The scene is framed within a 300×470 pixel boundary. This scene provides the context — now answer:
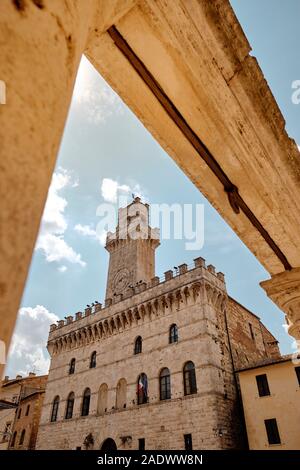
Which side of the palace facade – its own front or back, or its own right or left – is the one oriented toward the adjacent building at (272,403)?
left

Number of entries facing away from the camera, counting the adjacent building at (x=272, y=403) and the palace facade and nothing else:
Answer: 0

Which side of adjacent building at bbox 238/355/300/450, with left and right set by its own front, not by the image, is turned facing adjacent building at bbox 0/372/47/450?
right

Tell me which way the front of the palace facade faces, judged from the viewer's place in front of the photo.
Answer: facing the viewer and to the left of the viewer

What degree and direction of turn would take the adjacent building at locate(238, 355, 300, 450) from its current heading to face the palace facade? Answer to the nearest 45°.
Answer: approximately 90° to its right

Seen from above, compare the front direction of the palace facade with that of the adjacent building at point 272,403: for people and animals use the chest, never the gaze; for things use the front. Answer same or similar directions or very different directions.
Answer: same or similar directions

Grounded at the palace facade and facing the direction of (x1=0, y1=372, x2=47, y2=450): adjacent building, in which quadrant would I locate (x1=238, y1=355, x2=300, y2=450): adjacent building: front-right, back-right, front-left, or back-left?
back-right

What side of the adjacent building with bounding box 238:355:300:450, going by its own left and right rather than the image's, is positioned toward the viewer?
front

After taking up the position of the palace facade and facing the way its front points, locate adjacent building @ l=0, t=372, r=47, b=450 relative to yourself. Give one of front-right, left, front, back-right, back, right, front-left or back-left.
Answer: right
